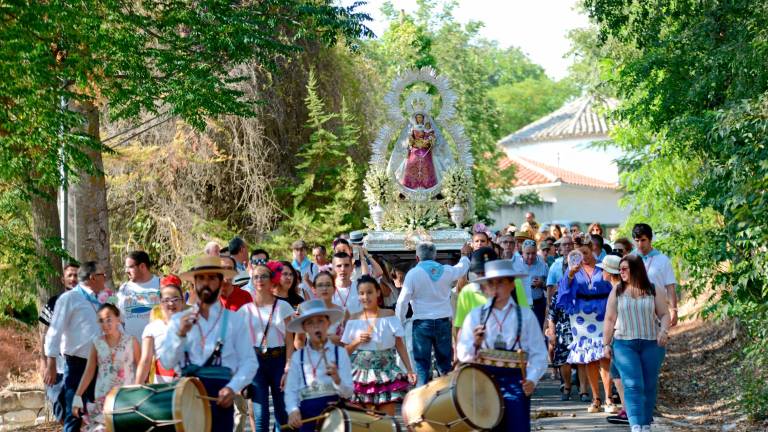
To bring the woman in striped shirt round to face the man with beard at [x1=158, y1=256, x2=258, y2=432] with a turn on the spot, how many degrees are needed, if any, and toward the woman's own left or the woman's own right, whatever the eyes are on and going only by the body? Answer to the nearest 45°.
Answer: approximately 45° to the woman's own right

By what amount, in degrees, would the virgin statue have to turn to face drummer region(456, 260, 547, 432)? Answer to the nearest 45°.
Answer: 0° — it already faces them

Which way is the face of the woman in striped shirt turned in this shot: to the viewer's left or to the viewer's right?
to the viewer's left

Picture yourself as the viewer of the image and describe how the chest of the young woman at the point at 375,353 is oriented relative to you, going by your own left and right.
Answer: facing the viewer

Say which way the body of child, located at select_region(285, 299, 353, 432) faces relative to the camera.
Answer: toward the camera

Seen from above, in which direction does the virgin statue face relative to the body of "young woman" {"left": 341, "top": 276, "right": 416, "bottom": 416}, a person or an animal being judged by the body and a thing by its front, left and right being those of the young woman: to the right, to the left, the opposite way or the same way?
the same way

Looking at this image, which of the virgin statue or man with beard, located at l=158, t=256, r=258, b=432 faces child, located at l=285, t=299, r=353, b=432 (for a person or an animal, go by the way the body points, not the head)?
the virgin statue

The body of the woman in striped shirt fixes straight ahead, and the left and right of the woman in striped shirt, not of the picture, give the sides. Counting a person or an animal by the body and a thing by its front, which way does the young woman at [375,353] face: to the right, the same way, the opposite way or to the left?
the same way

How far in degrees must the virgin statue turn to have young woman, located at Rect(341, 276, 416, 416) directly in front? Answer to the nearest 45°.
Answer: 0° — it already faces them

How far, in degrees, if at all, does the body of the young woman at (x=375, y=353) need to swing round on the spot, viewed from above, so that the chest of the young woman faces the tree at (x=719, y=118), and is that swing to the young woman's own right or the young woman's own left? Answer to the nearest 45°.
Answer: approximately 135° to the young woman's own left

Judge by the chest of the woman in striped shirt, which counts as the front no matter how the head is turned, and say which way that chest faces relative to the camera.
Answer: toward the camera

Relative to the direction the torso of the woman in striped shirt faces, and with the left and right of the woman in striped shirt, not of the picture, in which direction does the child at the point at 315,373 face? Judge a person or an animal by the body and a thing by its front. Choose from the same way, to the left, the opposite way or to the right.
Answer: the same way

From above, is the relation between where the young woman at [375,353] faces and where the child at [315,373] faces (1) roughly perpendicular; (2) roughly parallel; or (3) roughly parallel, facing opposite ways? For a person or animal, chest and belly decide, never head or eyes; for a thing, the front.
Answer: roughly parallel

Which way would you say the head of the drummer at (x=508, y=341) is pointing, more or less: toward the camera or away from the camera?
toward the camera
